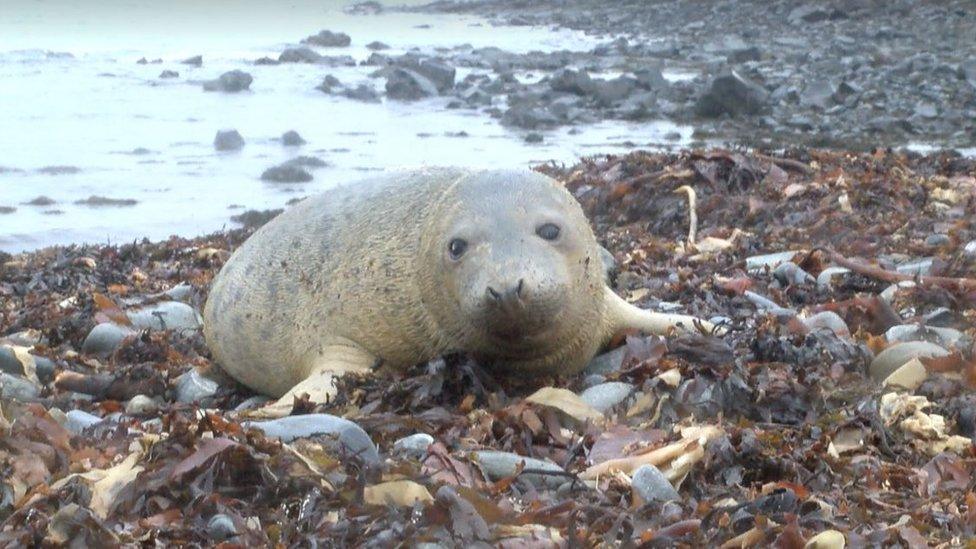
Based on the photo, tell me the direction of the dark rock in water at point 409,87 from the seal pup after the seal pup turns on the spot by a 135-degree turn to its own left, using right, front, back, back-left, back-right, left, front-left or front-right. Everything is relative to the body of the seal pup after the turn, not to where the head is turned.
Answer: front

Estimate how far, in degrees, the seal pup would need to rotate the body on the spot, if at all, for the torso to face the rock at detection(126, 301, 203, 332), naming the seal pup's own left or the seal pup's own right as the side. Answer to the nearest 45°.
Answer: approximately 180°

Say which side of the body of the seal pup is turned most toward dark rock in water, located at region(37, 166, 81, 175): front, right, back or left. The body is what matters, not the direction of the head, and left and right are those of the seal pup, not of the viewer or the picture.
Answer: back

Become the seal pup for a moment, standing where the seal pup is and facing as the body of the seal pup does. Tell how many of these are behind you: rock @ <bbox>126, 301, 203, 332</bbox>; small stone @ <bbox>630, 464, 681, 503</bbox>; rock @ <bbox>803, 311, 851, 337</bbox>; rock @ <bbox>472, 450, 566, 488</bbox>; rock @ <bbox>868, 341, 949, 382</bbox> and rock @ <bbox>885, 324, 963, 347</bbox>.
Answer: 1

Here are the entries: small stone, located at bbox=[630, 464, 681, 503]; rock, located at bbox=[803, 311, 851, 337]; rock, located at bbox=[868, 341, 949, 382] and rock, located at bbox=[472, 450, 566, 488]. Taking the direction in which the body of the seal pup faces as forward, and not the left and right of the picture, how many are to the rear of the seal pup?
0

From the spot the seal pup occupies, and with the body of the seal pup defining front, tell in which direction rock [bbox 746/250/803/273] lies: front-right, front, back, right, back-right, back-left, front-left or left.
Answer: left

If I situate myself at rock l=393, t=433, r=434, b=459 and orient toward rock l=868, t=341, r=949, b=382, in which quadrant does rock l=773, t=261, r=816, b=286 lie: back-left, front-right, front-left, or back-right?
front-left

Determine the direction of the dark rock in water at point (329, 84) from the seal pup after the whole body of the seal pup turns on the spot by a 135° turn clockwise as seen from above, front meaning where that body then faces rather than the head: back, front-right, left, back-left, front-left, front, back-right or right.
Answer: right

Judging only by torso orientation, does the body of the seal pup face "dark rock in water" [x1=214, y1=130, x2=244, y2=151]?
no

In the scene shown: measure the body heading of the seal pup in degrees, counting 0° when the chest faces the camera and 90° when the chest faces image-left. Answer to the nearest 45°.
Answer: approximately 315°

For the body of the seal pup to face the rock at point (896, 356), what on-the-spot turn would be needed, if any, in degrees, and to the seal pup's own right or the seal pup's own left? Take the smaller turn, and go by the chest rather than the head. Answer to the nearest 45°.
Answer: approximately 45° to the seal pup's own left

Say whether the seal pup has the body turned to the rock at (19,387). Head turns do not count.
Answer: no

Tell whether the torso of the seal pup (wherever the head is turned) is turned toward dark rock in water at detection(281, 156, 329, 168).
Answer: no

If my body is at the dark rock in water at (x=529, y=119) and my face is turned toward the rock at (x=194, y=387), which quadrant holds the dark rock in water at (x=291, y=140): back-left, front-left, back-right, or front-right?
front-right

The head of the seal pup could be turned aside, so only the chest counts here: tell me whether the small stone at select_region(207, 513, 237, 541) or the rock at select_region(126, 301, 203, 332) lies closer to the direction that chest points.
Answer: the small stone

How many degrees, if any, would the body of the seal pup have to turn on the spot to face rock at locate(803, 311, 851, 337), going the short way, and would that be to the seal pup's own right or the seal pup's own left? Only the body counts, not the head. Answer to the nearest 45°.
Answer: approximately 45° to the seal pup's own left

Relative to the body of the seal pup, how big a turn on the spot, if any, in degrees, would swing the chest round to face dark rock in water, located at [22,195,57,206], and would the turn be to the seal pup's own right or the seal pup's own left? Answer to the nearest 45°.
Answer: approximately 180°
